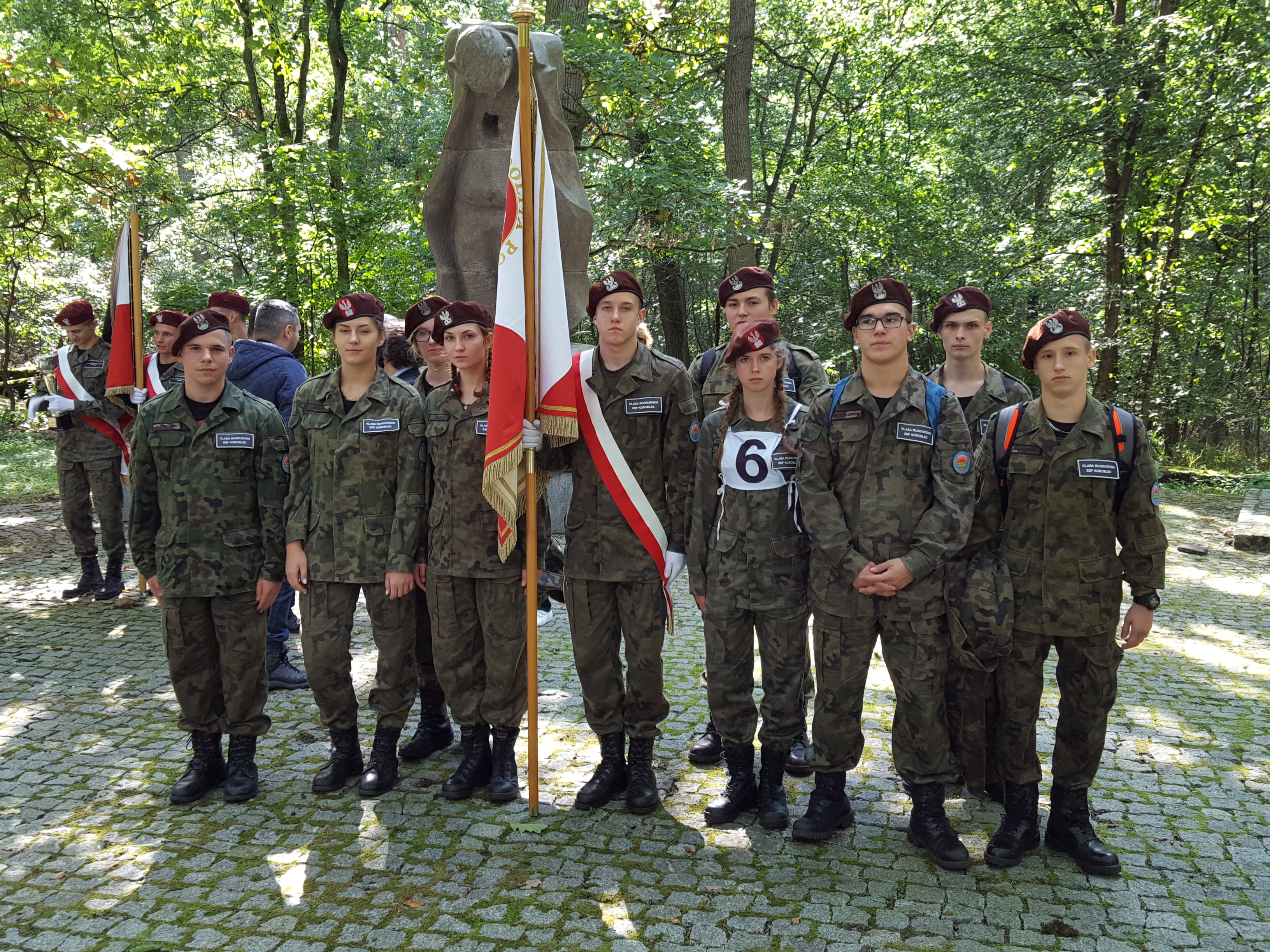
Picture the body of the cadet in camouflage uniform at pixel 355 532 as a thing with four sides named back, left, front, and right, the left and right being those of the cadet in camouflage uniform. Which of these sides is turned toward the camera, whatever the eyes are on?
front

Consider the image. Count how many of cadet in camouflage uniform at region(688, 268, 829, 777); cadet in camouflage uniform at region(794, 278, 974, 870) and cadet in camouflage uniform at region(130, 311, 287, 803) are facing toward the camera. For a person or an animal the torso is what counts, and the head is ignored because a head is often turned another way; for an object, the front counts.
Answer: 3

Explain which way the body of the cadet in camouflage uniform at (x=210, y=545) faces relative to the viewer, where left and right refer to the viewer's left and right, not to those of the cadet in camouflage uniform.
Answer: facing the viewer

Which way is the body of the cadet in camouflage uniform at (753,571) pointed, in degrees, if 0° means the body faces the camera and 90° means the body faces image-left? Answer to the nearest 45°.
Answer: approximately 0°

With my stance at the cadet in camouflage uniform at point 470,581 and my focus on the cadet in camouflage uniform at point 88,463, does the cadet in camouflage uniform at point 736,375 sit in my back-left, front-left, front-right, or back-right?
back-right

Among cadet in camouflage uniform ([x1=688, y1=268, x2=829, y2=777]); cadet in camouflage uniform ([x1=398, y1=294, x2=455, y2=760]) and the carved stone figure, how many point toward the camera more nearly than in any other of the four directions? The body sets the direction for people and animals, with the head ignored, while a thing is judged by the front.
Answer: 3

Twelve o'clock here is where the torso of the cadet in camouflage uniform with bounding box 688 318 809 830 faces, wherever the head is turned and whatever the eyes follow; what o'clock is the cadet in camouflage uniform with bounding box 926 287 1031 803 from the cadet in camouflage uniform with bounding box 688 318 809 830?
the cadet in camouflage uniform with bounding box 926 287 1031 803 is roughly at 8 o'clock from the cadet in camouflage uniform with bounding box 688 318 809 830.

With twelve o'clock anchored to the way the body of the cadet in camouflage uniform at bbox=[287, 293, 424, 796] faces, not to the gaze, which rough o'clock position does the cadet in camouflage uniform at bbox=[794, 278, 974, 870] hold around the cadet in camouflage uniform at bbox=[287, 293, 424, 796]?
the cadet in camouflage uniform at bbox=[794, 278, 974, 870] is roughly at 10 o'clock from the cadet in camouflage uniform at bbox=[287, 293, 424, 796].

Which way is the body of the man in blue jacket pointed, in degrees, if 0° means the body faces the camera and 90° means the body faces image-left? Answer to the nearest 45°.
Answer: approximately 225°

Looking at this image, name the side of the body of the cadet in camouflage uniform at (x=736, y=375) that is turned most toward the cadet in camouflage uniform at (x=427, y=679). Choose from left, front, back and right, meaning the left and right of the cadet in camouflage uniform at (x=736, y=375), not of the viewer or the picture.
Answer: right
